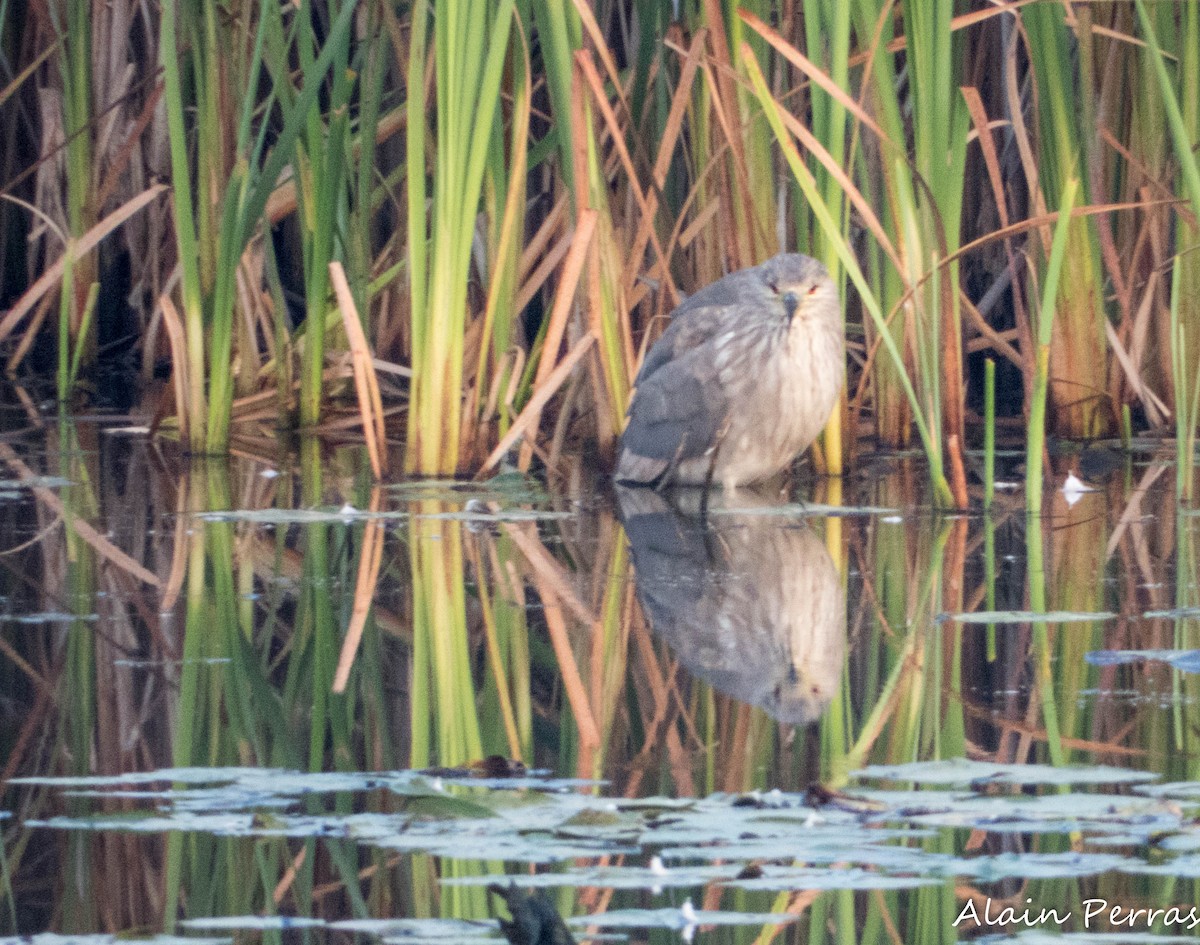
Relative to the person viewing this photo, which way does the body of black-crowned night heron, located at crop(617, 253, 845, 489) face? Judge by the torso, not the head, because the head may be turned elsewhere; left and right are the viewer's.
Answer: facing the viewer and to the right of the viewer

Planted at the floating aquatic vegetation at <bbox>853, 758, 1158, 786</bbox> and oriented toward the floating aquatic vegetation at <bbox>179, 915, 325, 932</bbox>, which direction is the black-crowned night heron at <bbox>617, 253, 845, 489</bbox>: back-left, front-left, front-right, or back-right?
back-right

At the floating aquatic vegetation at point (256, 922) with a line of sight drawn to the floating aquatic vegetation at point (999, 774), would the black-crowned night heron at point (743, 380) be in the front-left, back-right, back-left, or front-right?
front-left

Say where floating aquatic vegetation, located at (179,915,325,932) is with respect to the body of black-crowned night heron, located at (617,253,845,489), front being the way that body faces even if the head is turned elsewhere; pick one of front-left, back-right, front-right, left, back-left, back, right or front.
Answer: front-right

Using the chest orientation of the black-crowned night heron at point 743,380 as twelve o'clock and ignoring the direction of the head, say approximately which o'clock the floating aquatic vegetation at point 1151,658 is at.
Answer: The floating aquatic vegetation is roughly at 1 o'clock from the black-crowned night heron.

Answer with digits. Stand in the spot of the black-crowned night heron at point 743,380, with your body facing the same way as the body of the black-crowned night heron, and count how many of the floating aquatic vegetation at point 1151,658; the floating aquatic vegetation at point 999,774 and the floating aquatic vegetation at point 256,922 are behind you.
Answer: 0

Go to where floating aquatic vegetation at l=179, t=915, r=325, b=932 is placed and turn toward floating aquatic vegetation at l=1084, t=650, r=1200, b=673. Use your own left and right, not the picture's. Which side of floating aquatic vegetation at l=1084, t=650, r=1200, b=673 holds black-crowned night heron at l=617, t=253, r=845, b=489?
left

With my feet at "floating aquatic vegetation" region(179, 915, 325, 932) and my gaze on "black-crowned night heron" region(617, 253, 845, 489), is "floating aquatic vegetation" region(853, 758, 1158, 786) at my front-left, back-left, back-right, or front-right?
front-right
